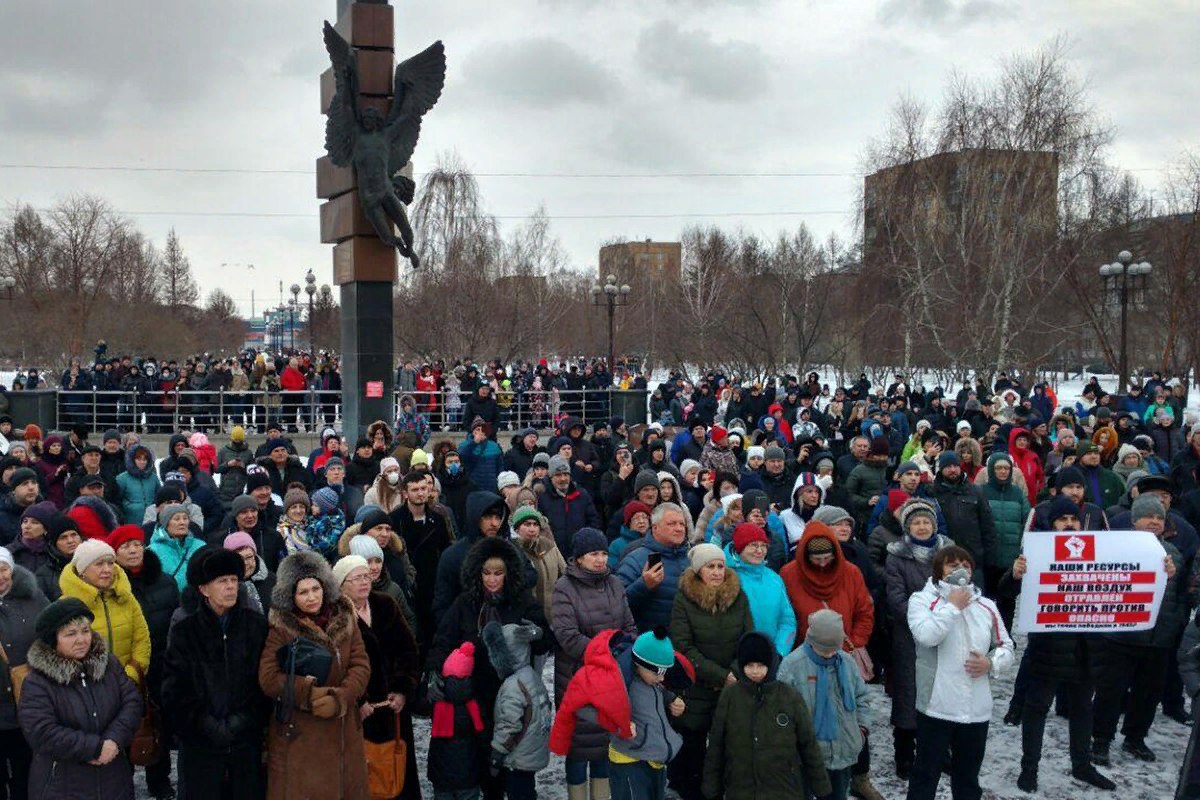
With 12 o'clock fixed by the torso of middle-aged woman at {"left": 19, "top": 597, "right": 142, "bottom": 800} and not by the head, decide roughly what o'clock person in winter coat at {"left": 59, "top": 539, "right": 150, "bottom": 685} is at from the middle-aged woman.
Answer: The person in winter coat is roughly at 8 o'clock from the middle-aged woman.

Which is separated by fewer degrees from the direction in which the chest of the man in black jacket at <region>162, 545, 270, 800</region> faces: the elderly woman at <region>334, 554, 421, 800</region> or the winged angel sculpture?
the elderly woman

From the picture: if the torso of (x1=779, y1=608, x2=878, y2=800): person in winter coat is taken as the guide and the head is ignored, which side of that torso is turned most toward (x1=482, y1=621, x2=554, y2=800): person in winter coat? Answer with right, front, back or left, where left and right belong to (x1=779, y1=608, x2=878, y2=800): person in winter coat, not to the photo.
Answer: right

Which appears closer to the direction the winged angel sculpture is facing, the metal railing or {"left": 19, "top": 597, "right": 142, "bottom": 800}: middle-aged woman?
the middle-aged woman

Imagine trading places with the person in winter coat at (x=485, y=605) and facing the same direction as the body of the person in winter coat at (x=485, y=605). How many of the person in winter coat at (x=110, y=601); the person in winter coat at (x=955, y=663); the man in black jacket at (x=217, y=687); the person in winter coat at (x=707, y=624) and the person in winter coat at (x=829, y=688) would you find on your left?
3

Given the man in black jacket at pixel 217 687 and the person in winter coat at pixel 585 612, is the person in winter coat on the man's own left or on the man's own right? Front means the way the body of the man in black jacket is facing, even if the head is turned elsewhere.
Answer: on the man's own left

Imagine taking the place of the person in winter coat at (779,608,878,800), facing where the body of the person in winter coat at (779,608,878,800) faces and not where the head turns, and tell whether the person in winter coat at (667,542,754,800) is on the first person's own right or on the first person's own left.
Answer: on the first person's own right

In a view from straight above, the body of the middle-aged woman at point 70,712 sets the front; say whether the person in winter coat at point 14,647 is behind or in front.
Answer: behind
